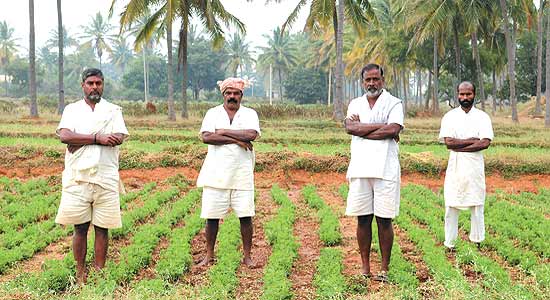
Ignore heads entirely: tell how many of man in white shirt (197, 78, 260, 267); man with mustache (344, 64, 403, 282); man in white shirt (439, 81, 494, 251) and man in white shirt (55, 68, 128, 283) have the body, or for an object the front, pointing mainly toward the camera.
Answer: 4

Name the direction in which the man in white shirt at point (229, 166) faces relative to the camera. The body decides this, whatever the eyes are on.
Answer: toward the camera

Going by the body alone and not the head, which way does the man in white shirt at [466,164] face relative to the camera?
toward the camera

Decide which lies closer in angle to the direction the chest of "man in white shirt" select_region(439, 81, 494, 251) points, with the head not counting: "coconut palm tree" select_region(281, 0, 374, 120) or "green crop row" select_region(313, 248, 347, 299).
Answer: the green crop row

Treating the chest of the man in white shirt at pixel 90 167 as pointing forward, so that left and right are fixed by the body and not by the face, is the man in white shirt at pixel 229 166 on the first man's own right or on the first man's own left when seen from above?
on the first man's own left

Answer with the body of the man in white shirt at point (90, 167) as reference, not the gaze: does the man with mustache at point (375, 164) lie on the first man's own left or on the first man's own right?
on the first man's own left

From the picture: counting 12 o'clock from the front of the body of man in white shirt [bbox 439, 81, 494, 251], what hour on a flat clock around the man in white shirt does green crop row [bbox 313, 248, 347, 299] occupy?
The green crop row is roughly at 1 o'clock from the man in white shirt.

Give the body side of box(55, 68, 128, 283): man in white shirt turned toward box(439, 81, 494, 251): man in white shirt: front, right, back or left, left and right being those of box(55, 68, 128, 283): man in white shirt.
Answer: left

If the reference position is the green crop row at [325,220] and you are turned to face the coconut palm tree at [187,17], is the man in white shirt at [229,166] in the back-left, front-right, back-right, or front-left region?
back-left

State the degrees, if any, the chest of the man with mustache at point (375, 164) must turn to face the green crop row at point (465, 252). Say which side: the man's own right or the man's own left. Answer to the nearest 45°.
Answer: approximately 135° to the man's own left
